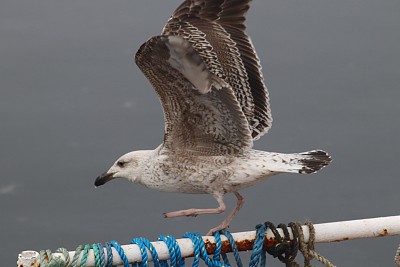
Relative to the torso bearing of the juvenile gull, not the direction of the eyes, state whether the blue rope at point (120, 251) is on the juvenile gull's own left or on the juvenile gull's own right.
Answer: on the juvenile gull's own left

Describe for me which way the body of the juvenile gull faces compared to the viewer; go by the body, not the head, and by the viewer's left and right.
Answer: facing to the left of the viewer

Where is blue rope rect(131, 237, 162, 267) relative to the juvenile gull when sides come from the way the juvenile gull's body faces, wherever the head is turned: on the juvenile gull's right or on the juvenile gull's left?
on the juvenile gull's left

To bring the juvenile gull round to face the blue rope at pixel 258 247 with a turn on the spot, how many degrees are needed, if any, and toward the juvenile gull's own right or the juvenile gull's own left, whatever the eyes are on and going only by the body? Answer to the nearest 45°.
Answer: approximately 180°
